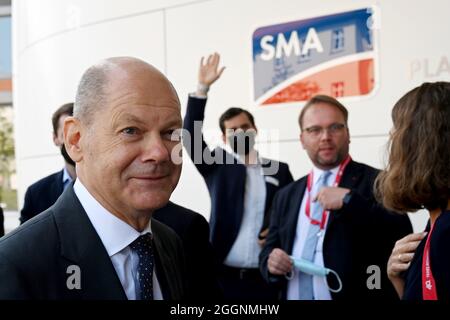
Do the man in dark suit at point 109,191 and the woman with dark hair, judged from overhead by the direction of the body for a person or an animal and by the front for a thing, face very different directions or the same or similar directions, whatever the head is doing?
very different directions

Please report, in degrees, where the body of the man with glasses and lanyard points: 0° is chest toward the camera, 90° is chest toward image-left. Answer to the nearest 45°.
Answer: approximately 45°

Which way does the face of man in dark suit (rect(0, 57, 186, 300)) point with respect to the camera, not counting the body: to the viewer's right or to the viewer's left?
to the viewer's right

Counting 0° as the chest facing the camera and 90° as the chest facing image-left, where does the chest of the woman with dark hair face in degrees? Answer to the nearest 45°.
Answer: approximately 90°

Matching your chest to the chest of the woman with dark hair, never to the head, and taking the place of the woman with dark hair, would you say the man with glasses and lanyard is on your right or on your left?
on your right

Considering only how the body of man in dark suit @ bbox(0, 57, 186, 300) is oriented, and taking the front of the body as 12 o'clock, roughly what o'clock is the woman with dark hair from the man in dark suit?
The woman with dark hair is roughly at 10 o'clock from the man in dark suit.

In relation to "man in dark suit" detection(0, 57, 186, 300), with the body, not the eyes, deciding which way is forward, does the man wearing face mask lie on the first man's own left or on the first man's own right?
on the first man's own left
